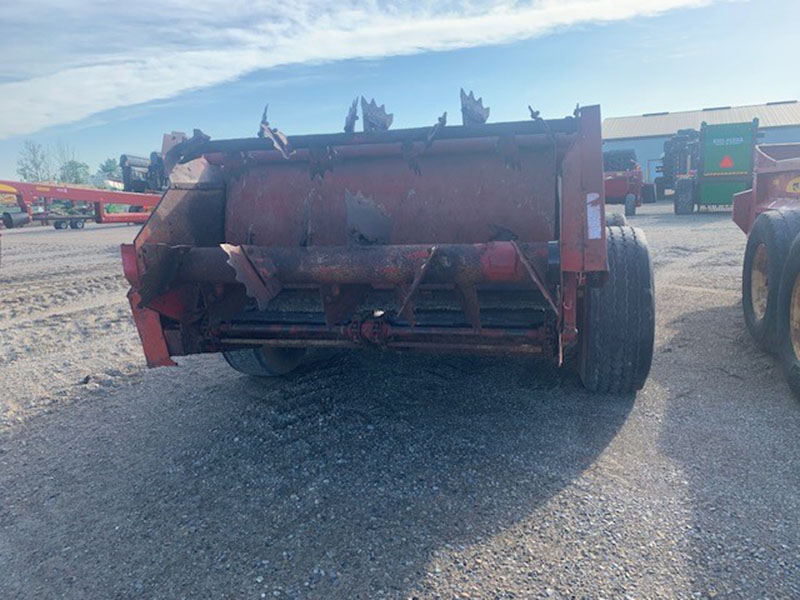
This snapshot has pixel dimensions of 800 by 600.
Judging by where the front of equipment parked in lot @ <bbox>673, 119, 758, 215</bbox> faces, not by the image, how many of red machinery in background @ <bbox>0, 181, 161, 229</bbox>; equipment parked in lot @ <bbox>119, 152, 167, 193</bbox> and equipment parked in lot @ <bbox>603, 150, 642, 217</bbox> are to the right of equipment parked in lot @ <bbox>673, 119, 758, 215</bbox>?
0

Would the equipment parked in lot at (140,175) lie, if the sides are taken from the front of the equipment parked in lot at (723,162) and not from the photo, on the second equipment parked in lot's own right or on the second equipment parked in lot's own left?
on the second equipment parked in lot's own left

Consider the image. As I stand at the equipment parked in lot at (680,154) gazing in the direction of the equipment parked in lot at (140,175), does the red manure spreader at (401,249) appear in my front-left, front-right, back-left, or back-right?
front-left

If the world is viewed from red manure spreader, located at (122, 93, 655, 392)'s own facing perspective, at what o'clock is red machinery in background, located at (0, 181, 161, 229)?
The red machinery in background is roughly at 11 o'clock from the red manure spreader.

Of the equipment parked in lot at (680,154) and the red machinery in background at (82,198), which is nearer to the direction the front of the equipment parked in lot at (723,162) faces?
the equipment parked in lot

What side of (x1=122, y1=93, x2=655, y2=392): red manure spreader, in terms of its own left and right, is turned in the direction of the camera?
back

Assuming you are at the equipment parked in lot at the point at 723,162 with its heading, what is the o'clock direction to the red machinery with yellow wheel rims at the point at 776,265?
The red machinery with yellow wheel rims is roughly at 6 o'clock from the equipment parked in lot.

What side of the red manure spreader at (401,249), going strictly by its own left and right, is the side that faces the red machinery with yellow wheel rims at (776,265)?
right

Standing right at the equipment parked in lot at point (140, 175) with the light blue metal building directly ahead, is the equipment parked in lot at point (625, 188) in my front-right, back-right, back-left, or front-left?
front-right

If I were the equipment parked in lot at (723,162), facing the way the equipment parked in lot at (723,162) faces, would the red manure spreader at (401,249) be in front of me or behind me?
behind

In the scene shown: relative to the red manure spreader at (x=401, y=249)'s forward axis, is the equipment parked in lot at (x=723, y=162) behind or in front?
in front

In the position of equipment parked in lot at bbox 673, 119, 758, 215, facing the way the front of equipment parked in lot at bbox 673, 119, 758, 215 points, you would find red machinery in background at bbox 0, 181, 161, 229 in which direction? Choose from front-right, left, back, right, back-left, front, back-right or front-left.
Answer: back-left

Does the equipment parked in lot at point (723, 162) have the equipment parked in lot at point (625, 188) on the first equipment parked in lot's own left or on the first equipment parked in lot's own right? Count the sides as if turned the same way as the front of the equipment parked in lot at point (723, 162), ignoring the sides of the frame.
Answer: on the first equipment parked in lot's own left

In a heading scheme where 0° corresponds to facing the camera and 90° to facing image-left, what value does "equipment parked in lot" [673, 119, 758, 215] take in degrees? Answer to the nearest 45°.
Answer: approximately 180°

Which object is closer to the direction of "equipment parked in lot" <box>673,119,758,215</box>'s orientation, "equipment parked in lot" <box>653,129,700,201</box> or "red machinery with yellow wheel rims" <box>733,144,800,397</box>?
the equipment parked in lot

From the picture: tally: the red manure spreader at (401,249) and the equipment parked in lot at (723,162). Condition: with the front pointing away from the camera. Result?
2
